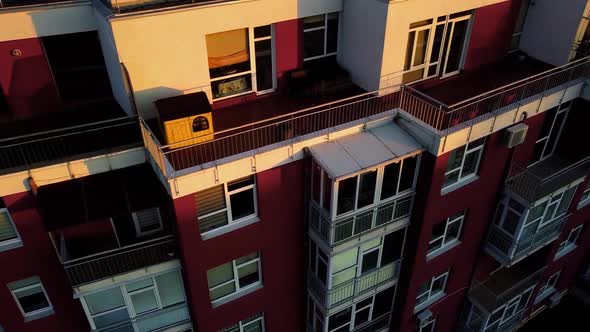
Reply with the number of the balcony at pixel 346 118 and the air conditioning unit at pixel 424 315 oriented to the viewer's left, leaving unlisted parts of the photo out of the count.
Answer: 0

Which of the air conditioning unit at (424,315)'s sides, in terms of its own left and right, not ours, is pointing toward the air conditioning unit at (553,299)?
left

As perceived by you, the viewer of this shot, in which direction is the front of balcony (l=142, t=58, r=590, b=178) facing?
facing the viewer and to the right of the viewer

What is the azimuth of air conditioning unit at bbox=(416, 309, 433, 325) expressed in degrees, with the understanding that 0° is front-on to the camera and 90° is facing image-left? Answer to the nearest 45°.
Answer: approximately 315°

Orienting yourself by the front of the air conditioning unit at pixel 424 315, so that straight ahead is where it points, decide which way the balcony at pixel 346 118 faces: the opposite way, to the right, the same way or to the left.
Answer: the same way
